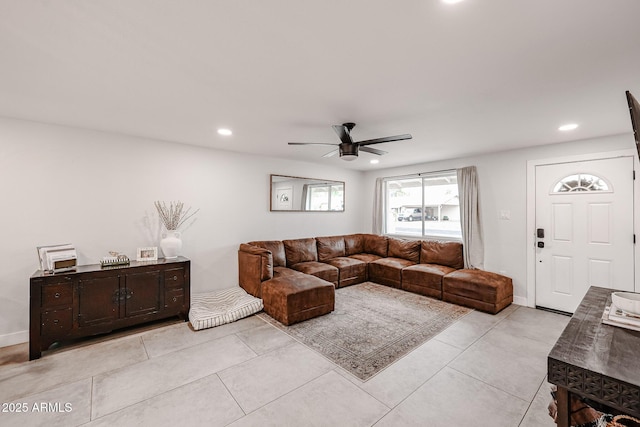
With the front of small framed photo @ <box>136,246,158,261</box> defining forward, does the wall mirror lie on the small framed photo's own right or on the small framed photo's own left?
on the small framed photo's own left

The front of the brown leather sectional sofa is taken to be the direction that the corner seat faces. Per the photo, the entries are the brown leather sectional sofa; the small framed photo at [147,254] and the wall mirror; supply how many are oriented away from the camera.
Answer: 0

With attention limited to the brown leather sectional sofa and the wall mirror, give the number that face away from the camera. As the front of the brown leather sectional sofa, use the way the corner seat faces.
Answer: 0

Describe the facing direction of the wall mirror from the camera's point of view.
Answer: facing the viewer and to the right of the viewer

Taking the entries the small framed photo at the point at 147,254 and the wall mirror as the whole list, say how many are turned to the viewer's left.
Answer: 0

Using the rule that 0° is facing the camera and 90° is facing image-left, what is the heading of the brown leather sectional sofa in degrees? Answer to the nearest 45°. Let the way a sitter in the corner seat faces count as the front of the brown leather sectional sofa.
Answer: approximately 315°

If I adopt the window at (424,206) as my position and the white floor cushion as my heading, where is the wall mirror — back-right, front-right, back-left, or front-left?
front-right

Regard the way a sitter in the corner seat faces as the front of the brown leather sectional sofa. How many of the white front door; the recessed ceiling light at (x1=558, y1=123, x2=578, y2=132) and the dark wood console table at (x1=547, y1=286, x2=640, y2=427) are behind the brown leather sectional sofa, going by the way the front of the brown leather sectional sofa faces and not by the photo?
0

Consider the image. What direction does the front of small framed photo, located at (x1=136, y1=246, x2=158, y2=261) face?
toward the camera

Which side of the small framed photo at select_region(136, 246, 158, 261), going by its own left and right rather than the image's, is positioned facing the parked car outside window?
left

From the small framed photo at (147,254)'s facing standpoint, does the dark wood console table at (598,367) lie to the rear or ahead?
ahead

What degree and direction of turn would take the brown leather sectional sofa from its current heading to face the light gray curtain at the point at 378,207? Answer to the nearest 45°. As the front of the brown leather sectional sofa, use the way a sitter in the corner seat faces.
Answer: approximately 135° to its left

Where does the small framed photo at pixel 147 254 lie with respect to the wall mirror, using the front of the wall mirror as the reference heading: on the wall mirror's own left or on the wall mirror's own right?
on the wall mirror's own right

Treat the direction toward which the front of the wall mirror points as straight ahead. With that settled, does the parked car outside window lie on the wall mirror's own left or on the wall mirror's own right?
on the wall mirror's own left

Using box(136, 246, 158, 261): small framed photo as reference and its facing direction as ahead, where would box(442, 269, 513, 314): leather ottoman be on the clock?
The leather ottoman is roughly at 10 o'clock from the small framed photo.
